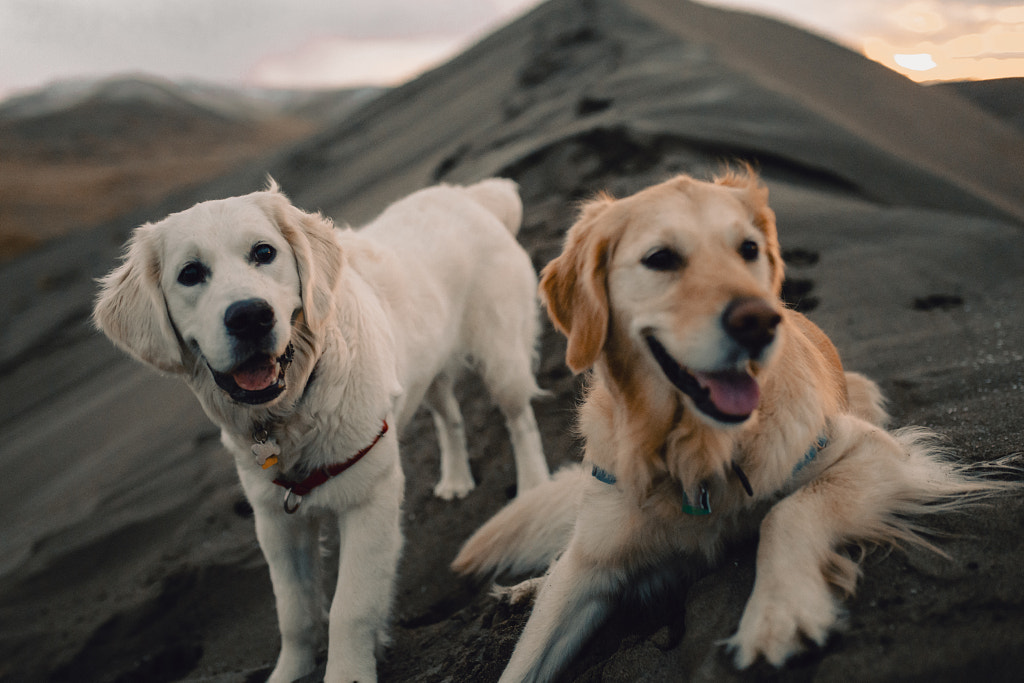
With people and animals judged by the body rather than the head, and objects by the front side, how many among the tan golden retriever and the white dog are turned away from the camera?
0

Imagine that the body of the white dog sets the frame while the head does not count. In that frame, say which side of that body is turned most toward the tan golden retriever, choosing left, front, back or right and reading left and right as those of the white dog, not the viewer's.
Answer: left

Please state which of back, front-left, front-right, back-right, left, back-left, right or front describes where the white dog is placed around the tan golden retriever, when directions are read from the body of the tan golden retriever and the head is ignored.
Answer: right

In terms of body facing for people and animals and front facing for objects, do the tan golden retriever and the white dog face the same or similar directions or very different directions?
same or similar directions

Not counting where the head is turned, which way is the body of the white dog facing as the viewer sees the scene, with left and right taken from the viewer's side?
facing the viewer and to the left of the viewer

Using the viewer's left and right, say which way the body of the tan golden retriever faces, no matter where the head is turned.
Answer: facing the viewer
